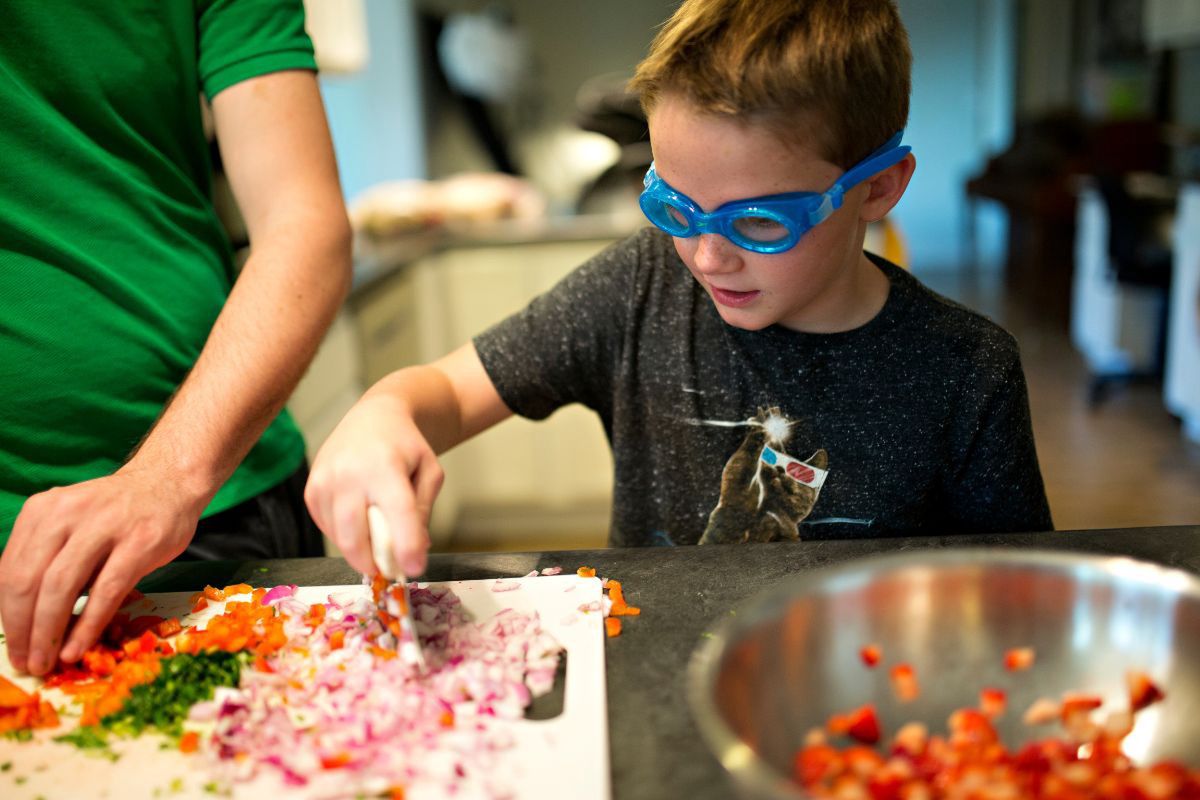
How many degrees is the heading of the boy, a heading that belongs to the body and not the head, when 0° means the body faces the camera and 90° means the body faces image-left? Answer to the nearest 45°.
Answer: approximately 45°

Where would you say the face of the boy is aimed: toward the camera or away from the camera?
toward the camera
